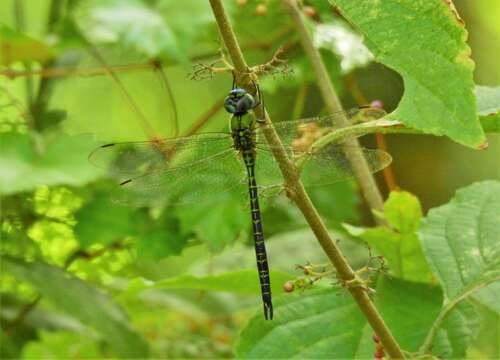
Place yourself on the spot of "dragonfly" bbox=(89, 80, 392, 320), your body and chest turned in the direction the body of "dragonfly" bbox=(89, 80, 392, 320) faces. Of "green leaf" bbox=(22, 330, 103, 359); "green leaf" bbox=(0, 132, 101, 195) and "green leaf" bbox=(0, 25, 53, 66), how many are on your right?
0

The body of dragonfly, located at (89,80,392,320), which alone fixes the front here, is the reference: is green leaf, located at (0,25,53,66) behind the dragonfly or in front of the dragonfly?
in front

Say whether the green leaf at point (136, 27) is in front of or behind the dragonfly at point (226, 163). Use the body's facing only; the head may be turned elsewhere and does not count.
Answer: in front

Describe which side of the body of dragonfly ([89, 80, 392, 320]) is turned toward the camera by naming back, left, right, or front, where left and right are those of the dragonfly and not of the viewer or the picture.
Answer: back

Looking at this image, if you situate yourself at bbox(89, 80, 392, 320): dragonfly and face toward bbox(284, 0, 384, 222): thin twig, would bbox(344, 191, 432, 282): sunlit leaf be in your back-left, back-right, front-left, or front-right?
front-right
